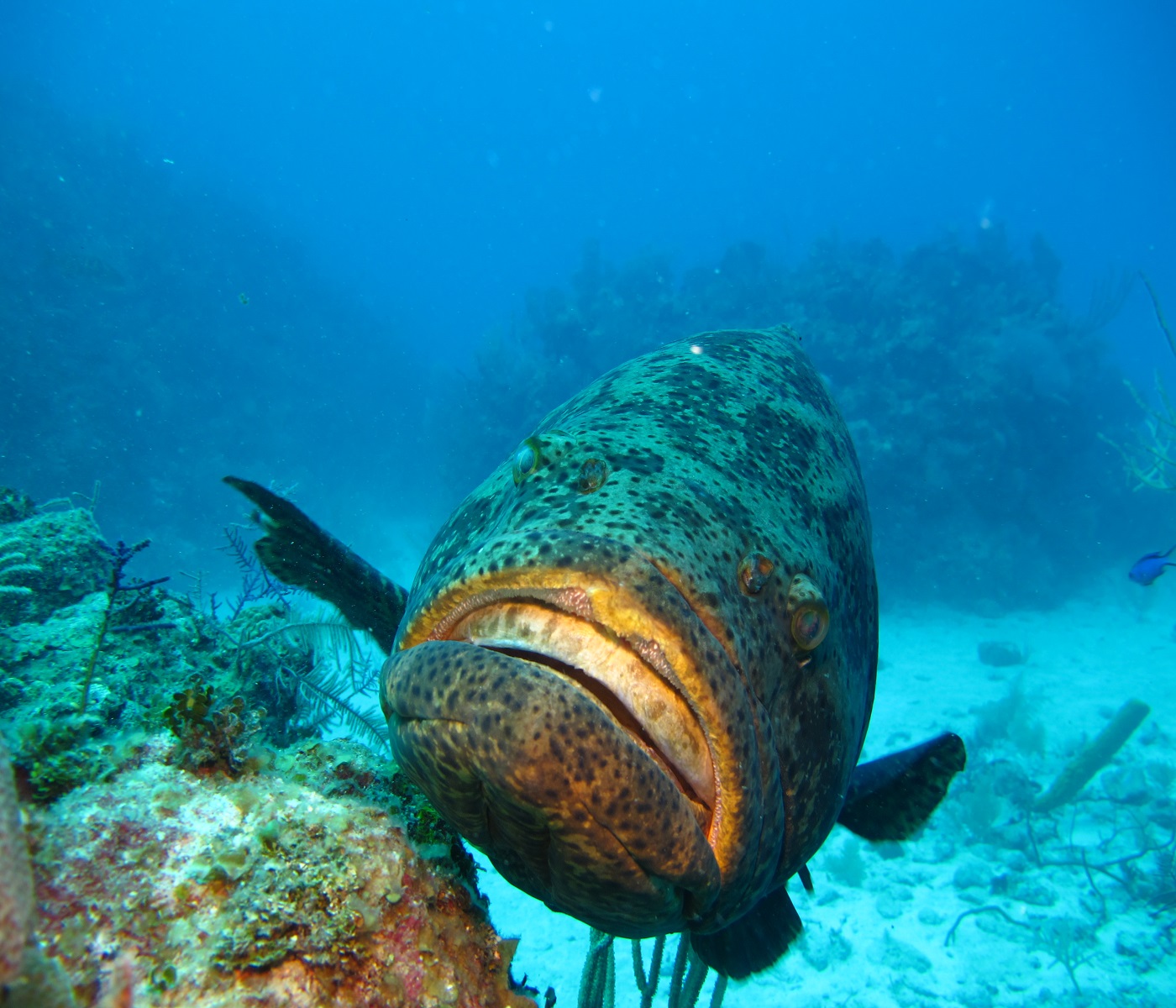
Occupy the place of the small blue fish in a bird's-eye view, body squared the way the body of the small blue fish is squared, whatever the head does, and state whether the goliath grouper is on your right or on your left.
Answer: on your left

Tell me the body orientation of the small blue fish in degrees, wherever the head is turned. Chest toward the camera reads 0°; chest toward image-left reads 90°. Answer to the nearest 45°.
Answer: approximately 90°

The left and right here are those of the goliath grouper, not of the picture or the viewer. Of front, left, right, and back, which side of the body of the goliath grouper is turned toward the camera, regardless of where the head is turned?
front

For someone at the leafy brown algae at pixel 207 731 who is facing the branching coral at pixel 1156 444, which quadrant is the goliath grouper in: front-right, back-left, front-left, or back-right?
front-right

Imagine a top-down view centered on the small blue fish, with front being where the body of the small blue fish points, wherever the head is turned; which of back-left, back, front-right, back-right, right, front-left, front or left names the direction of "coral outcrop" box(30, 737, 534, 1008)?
left
